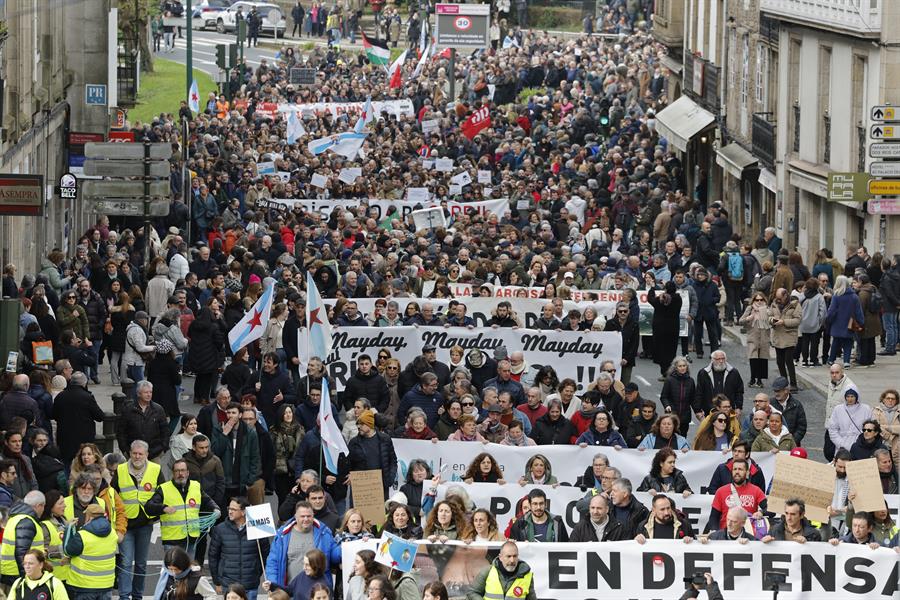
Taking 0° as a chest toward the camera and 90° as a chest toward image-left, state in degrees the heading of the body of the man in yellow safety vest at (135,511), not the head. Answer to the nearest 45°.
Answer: approximately 0°

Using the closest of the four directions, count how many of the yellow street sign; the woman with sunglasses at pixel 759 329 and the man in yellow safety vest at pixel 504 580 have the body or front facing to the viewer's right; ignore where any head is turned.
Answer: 0

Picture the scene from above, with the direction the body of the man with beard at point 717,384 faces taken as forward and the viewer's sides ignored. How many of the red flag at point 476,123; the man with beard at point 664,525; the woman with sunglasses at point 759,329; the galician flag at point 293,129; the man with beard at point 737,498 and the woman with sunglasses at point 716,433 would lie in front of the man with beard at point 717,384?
3

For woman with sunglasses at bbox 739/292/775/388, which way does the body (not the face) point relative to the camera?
toward the camera

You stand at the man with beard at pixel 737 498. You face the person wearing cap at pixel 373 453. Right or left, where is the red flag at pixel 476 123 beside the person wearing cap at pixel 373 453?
right

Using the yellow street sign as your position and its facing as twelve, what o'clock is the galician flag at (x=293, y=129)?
The galician flag is roughly at 5 o'clock from the yellow street sign.

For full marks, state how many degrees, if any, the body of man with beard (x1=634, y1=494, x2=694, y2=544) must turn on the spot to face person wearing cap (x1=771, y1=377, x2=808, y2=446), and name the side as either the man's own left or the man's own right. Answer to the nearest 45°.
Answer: approximately 180°

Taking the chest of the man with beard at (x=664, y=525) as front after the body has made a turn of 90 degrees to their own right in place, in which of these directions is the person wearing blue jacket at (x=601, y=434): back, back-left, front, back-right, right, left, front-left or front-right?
right

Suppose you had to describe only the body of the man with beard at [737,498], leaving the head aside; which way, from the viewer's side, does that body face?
toward the camera
